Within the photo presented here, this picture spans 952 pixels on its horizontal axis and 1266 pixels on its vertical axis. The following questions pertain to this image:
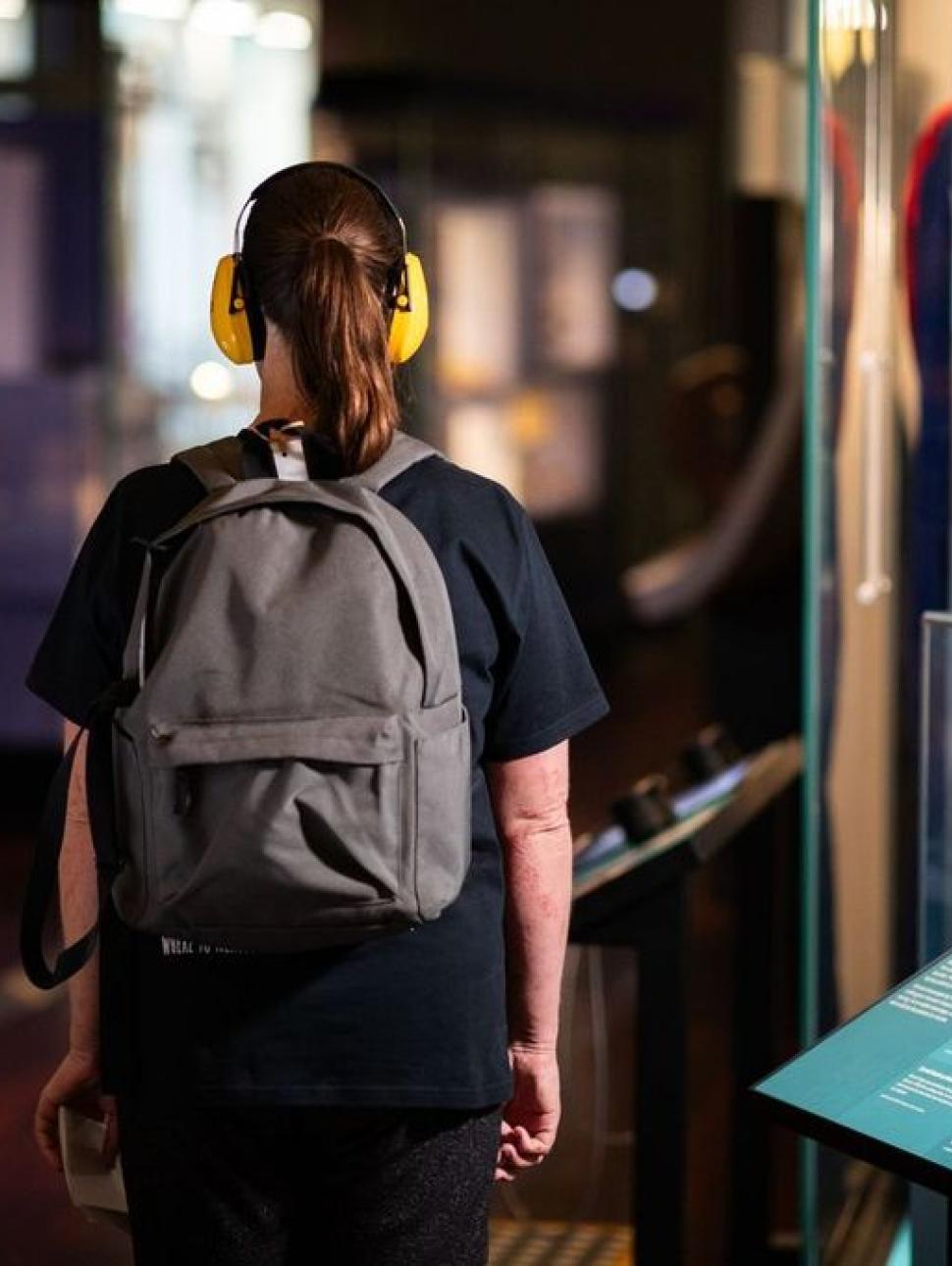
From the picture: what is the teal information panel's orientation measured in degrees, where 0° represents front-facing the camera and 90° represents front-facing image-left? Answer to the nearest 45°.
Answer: approximately 45°

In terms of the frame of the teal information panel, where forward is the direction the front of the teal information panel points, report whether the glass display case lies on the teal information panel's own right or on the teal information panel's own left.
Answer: on the teal information panel's own right
